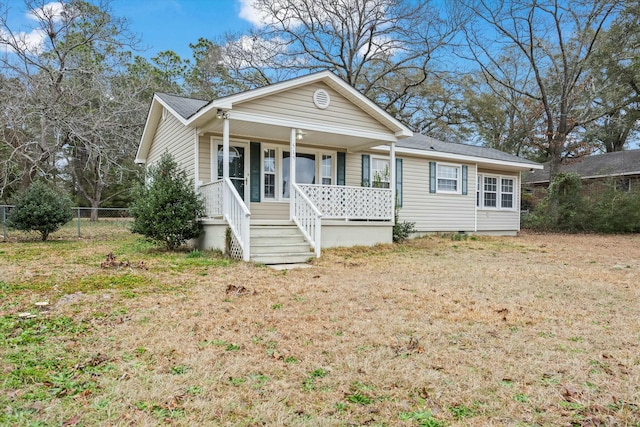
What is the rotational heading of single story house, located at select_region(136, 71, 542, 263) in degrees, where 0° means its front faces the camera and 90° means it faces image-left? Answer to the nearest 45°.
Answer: approximately 315°

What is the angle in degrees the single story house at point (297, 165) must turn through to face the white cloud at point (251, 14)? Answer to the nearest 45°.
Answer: approximately 135° to its left

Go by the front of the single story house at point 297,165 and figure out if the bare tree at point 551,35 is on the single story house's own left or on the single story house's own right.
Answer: on the single story house's own left

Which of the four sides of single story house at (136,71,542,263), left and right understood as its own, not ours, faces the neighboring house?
left

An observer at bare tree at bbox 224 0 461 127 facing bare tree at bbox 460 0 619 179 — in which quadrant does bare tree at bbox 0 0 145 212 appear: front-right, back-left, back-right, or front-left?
back-right

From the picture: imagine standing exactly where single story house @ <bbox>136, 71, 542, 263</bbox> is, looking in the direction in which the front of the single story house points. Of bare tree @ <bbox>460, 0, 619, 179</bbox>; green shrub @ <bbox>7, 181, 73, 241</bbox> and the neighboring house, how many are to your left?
2
